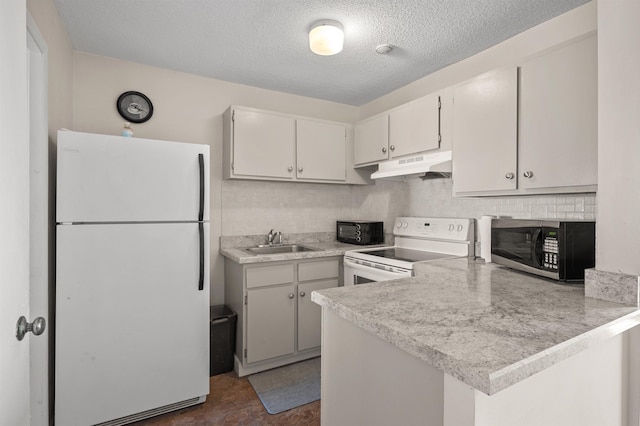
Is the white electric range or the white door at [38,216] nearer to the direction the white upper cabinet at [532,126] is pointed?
the white door

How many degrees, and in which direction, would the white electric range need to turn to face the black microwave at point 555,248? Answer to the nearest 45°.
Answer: approximately 90° to its left

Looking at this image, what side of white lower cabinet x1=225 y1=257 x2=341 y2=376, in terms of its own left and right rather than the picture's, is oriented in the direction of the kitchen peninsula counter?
front

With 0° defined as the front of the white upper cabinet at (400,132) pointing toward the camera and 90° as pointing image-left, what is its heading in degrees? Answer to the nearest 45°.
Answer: approximately 45°

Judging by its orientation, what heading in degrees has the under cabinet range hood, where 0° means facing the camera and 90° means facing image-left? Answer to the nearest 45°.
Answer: approximately 45°

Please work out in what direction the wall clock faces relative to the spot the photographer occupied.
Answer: facing the viewer

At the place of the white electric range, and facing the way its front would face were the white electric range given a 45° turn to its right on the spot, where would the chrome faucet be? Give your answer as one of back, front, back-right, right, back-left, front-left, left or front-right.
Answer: front

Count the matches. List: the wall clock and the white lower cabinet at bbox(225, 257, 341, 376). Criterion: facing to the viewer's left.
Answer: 0

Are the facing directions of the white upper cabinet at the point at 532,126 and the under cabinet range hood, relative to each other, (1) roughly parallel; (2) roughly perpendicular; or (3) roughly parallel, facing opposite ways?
roughly parallel

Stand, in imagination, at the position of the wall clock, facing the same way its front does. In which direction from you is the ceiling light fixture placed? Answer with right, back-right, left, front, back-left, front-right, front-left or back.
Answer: front-left

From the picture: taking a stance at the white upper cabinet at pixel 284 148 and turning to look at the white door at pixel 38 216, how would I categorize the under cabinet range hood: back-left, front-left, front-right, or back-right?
back-left

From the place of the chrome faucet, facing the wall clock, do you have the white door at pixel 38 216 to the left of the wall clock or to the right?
left

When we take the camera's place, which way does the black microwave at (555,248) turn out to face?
facing the viewer and to the left of the viewer
